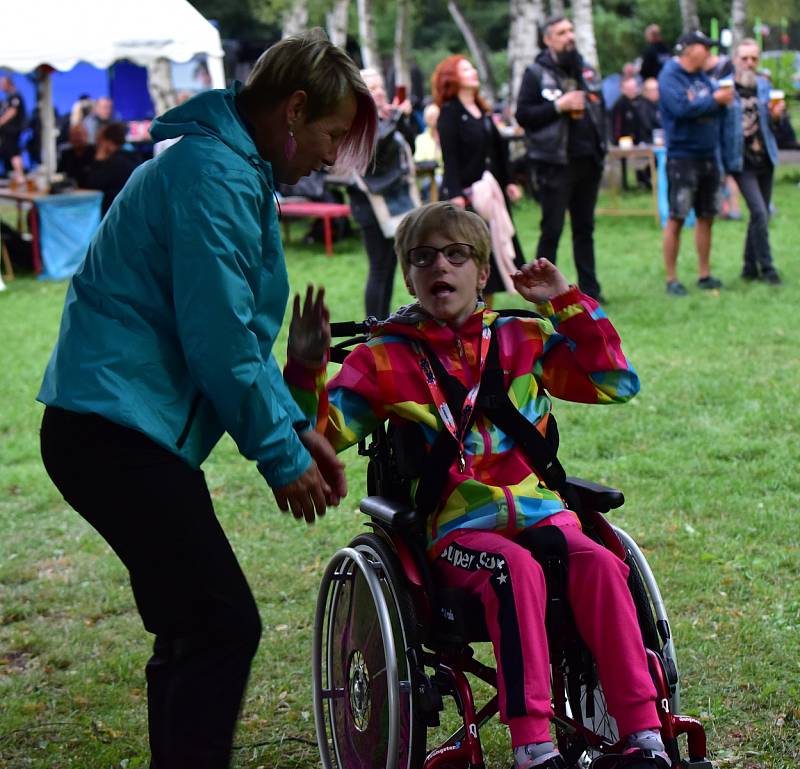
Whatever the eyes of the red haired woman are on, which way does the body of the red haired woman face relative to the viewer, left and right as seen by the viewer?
facing the viewer and to the right of the viewer

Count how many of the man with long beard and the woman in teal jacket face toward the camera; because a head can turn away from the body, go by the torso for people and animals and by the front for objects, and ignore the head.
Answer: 1

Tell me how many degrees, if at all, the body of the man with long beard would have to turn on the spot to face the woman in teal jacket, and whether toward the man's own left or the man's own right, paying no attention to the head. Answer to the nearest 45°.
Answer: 0° — they already face them

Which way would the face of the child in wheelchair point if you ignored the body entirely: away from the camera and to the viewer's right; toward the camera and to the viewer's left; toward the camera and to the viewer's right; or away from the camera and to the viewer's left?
toward the camera and to the viewer's left

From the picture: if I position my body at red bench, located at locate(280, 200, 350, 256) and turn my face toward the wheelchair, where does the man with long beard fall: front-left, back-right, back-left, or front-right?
front-left

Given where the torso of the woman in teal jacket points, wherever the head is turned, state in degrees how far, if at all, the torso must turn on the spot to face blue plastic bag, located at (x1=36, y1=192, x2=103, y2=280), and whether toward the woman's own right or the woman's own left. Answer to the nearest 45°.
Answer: approximately 90° to the woman's own left

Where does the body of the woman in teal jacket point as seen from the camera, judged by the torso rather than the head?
to the viewer's right

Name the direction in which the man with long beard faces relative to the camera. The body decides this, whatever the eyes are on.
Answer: toward the camera

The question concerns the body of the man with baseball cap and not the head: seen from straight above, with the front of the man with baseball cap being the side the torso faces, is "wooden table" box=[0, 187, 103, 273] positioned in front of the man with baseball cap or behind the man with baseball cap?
behind

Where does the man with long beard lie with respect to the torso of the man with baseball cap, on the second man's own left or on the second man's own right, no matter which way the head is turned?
on the second man's own left

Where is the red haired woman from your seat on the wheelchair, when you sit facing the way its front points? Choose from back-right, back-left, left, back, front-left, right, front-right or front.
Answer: back-left

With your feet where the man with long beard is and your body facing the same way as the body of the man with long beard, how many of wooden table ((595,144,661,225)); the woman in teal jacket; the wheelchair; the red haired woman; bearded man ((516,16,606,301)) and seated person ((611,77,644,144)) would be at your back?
2
